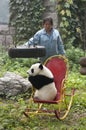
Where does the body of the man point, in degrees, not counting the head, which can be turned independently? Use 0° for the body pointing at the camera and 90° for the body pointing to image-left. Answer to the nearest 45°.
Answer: approximately 0°

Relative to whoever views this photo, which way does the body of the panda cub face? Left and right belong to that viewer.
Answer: facing to the left of the viewer
